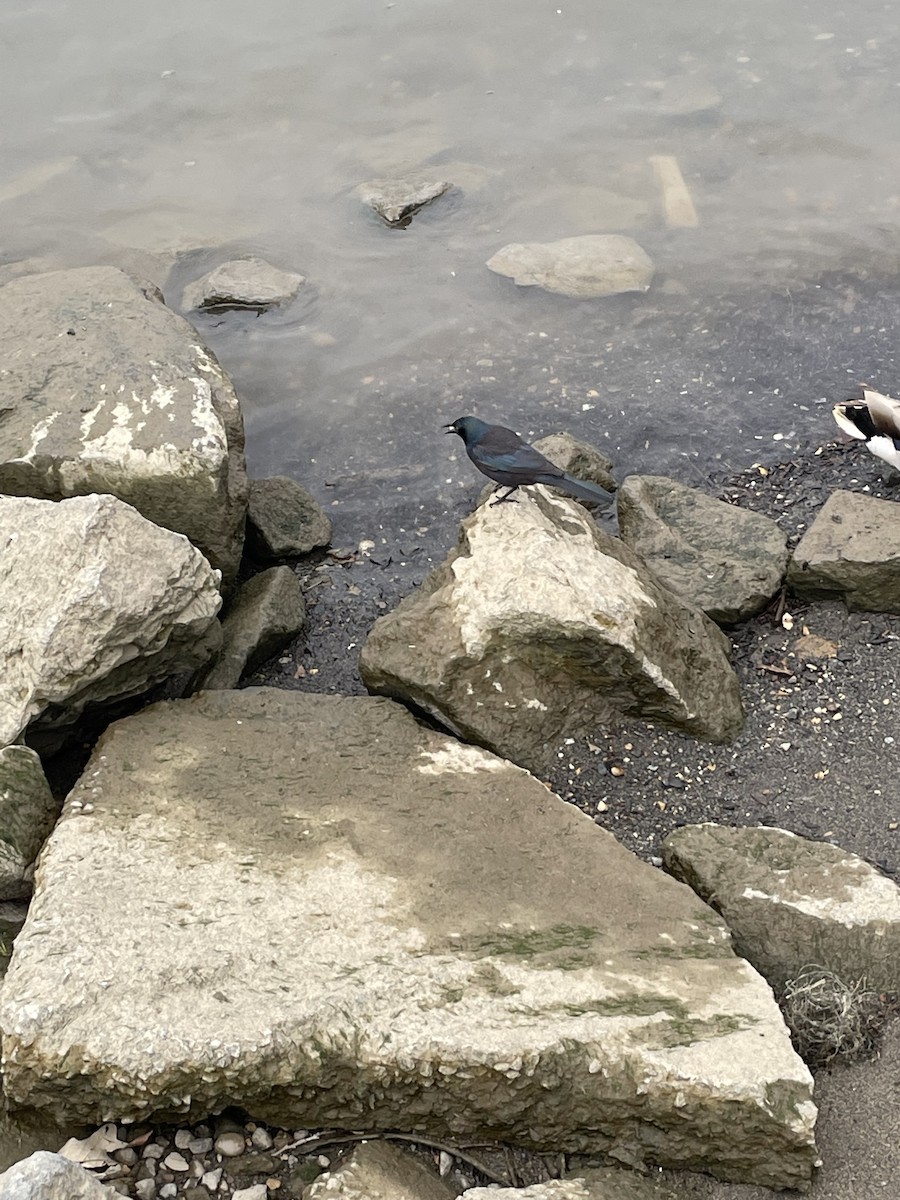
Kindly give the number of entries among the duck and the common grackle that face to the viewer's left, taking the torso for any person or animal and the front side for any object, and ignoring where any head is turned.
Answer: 1

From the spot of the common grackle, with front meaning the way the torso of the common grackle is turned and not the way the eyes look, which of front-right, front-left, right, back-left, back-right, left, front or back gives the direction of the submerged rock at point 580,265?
right

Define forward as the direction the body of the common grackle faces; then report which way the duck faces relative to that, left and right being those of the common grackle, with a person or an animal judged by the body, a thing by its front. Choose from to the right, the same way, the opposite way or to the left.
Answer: the opposite way

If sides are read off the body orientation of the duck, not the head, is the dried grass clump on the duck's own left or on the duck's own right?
on the duck's own right

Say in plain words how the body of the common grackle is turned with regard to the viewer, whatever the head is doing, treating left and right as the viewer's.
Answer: facing to the left of the viewer

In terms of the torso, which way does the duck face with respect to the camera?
to the viewer's right

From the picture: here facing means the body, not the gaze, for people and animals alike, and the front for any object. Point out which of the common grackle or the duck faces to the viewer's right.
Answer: the duck

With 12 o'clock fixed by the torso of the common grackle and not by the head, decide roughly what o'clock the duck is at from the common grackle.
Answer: The duck is roughly at 5 o'clock from the common grackle.

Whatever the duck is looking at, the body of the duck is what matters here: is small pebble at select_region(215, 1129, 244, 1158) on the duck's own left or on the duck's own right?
on the duck's own right

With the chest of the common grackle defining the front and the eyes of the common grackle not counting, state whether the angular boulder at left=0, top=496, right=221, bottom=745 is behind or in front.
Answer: in front

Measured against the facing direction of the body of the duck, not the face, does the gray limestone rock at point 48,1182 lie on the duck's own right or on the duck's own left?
on the duck's own right

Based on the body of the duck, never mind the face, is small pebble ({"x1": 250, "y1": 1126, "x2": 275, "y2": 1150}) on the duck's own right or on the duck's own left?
on the duck's own right
